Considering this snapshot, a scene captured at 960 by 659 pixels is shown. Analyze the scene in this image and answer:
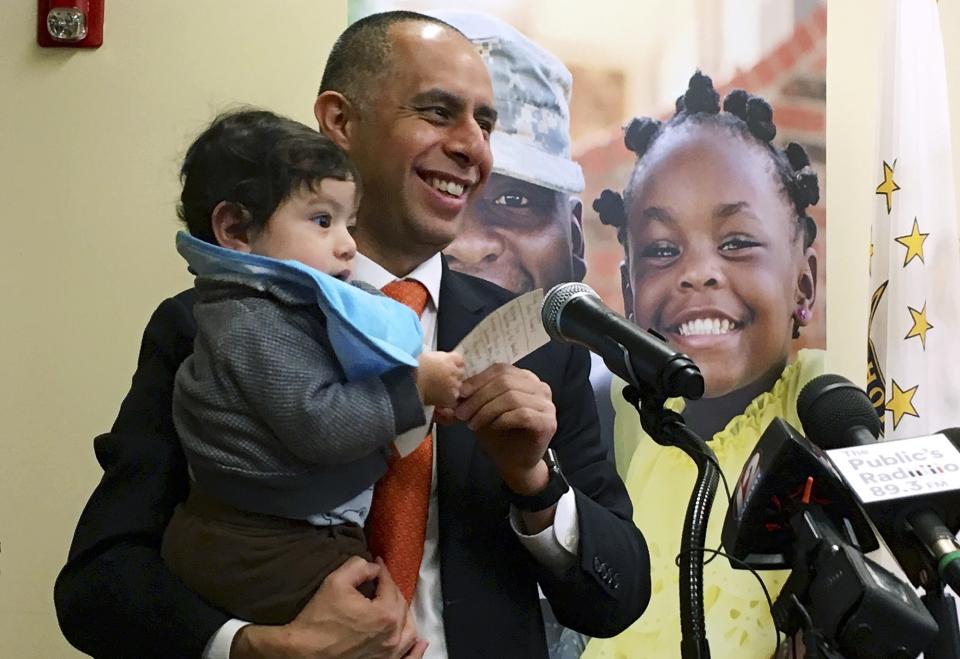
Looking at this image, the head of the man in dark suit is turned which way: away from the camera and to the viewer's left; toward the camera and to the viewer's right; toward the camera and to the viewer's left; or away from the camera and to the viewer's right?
toward the camera and to the viewer's right

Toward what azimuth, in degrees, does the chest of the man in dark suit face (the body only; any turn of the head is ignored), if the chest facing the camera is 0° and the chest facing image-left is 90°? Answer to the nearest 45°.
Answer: approximately 315°

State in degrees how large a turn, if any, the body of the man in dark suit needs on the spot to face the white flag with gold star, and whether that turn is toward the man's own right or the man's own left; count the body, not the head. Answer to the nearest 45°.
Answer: approximately 90° to the man's own left

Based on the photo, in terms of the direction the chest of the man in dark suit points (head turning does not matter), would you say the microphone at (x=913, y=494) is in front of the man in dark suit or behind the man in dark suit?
in front

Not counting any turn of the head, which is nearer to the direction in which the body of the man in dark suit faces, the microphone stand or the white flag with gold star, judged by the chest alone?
the microphone stand

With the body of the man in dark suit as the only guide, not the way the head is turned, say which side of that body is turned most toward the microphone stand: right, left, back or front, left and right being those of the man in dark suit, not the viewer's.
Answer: front

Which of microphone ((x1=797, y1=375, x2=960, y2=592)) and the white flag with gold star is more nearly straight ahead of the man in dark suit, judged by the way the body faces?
the microphone

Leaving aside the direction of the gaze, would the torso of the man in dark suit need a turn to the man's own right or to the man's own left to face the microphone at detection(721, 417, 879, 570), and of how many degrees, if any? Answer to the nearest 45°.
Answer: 0° — they already face it
